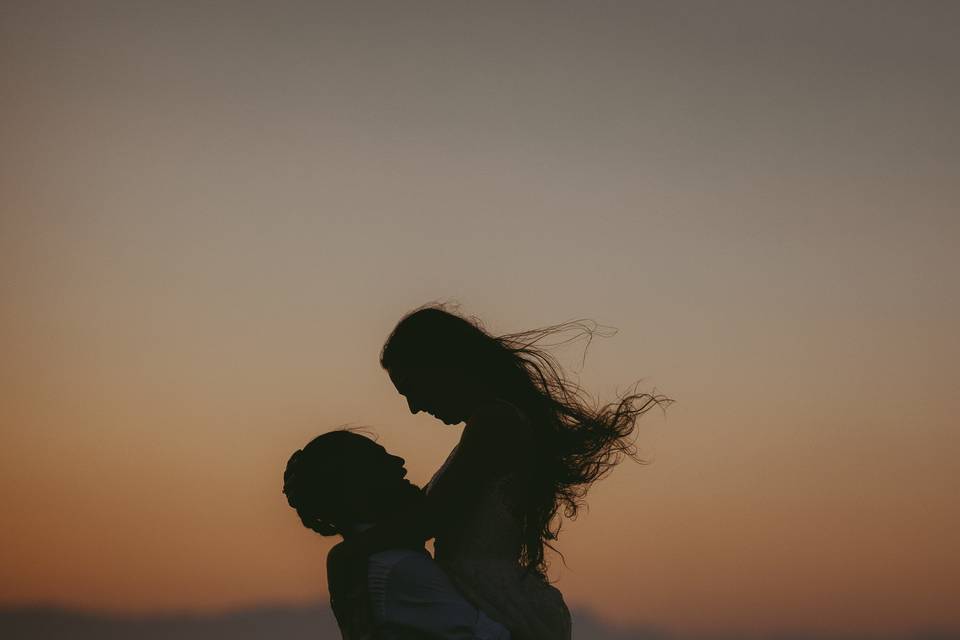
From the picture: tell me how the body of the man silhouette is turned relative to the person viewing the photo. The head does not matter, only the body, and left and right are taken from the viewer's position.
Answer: facing to the right of the viewer

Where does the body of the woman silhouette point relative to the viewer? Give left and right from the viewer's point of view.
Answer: facing to the left of the viewer
